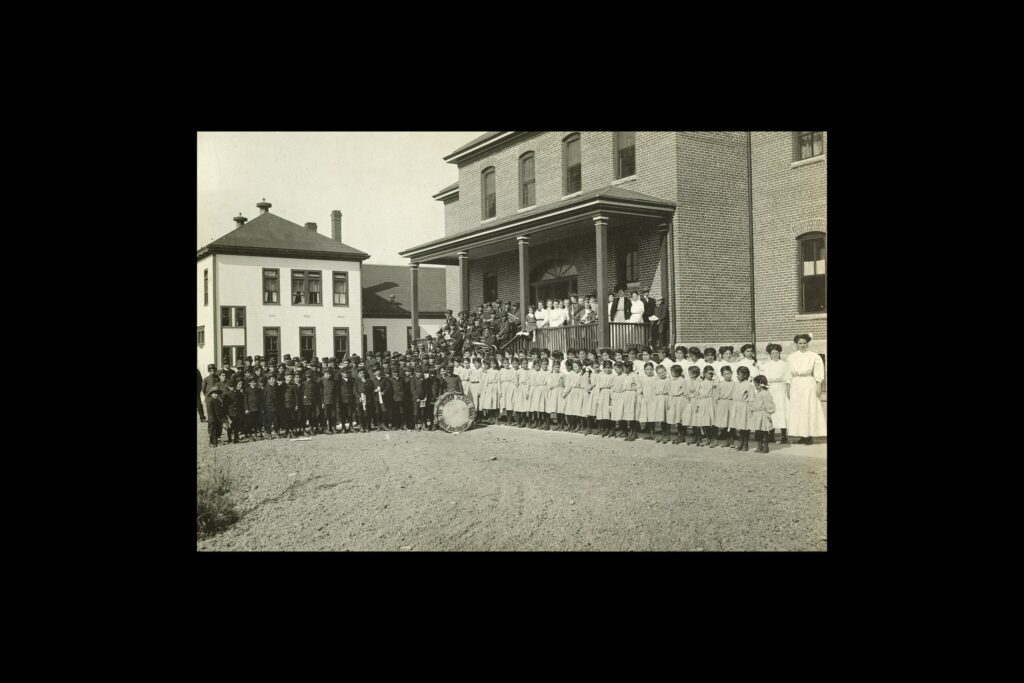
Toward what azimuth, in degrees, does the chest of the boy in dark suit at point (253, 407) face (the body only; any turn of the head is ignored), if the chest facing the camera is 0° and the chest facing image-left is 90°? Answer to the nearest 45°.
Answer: approximately 0°

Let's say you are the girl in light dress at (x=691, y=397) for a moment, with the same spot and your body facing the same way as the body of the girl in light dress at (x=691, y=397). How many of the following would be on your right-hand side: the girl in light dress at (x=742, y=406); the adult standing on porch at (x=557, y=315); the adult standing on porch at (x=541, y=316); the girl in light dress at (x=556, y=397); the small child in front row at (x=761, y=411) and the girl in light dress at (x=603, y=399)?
4

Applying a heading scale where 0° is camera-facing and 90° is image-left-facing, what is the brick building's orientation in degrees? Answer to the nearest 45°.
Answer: approximately 45°

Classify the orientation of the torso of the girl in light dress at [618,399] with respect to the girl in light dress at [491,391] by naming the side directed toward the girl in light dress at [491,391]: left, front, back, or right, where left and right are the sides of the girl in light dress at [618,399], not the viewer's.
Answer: right

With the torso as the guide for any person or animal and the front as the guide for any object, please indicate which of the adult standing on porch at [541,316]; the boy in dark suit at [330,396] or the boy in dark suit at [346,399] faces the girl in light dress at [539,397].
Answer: the adult standing on porch

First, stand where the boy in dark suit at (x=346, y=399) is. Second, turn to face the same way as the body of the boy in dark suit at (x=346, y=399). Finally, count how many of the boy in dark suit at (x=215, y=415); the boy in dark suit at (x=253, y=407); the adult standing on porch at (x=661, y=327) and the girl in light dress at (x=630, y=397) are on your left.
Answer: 2

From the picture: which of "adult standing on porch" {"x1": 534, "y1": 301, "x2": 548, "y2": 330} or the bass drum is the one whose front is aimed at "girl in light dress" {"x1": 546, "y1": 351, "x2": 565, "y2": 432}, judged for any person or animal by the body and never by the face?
the adult standing on porch

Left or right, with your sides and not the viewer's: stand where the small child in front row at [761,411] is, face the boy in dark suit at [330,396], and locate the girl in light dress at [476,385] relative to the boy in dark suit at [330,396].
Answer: right
